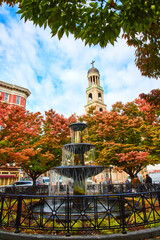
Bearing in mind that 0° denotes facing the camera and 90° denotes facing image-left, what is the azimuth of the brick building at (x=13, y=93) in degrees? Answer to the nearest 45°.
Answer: approximately 315°

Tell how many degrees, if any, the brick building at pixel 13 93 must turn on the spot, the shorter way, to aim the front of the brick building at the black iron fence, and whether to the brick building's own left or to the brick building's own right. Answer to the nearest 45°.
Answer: approximately 45° to the brick building's own right

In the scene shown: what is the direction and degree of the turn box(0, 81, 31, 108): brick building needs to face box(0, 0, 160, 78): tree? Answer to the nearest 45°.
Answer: approximately 45° to its right
